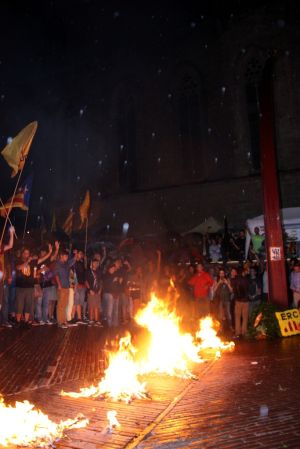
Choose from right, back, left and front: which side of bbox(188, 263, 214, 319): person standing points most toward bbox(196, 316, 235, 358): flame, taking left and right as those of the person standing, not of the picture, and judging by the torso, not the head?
front

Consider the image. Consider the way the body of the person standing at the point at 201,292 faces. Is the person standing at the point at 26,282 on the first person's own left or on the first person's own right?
on the first person's own right

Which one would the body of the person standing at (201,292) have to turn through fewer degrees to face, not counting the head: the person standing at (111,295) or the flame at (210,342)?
the flame

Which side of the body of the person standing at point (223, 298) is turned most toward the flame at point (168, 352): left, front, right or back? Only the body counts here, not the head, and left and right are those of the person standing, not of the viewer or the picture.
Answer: front

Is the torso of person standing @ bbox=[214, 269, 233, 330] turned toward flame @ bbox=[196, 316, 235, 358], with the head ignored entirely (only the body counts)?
yes

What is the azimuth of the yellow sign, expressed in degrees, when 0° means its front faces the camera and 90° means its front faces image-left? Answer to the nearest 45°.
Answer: approximately 0°

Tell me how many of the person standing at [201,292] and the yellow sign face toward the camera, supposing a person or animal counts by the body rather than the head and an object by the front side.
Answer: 2
